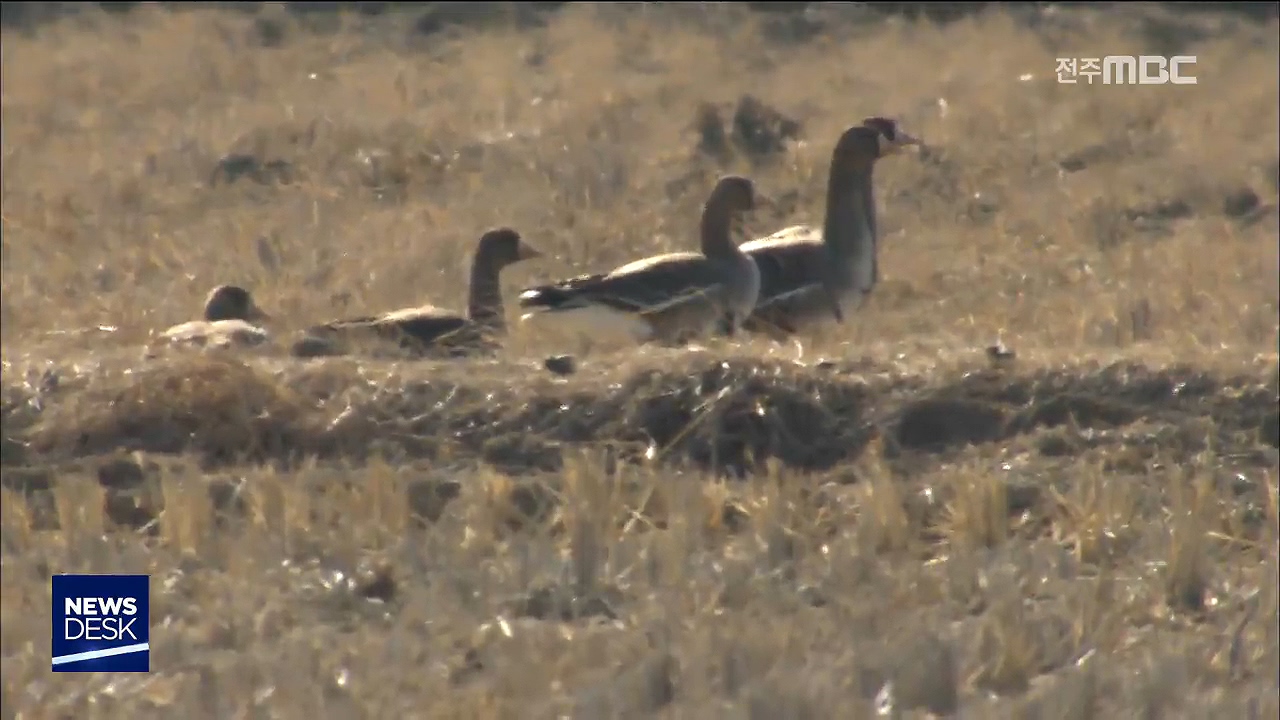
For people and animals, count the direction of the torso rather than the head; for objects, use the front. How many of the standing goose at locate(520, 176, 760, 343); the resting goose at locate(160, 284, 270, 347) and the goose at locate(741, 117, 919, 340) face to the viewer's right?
3

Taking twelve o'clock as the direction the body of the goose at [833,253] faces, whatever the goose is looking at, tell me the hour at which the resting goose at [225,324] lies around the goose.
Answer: The resting goose is roughly at 5 o'clock from the goose.

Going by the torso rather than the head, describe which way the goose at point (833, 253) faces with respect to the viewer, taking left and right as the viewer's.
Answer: facing to the right of the viewer

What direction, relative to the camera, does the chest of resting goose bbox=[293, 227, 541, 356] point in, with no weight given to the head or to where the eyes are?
to the viewer's right

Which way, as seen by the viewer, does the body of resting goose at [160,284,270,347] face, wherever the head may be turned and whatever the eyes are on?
to the viewer's right

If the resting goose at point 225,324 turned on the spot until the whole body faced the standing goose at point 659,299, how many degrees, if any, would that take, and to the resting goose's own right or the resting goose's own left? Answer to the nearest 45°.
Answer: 0° — it already faces it

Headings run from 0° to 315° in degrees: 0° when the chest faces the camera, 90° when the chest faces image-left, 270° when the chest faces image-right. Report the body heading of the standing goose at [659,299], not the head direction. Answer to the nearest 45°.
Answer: approximately 270°

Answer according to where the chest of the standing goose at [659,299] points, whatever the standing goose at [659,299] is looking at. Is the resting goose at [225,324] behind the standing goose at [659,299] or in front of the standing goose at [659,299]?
behind

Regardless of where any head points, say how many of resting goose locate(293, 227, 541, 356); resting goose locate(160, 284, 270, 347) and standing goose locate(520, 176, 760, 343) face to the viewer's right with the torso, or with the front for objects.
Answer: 3

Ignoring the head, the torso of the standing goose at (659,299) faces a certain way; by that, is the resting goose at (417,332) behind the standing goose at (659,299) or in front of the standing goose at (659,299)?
behind
